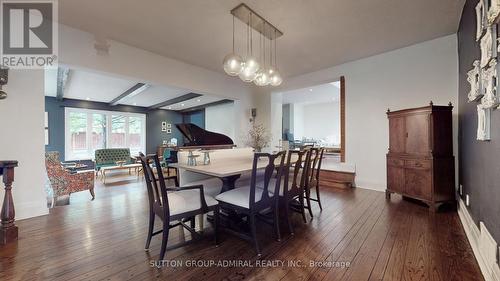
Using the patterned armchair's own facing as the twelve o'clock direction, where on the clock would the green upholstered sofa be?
The green upholstered sofa is roughly at 11 o'clock from the patterned armchair.

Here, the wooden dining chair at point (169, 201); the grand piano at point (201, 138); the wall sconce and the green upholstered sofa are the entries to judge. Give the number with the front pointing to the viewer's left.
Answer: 1

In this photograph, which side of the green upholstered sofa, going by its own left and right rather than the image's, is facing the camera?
front

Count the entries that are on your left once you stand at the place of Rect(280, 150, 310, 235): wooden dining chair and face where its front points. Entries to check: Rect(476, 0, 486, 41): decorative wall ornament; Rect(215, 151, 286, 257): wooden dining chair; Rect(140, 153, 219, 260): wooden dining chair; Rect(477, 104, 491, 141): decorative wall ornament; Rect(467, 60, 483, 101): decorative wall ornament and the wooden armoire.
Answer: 2

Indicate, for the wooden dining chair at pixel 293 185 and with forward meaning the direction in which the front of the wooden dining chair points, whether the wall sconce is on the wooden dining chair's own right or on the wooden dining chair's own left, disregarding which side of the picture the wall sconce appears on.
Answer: on the wooden dining chair's own left

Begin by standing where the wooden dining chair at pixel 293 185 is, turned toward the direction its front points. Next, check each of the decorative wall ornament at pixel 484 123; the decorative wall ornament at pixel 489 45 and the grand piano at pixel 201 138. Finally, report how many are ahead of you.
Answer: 1

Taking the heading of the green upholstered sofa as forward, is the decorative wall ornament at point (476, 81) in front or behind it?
in front

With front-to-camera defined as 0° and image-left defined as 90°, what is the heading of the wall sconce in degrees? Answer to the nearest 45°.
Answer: approximately 315°

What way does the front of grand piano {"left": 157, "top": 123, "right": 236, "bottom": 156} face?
to the viewer's left

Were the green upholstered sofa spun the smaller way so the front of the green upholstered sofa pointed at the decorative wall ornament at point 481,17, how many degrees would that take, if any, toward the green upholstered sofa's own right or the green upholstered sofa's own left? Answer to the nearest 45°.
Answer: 0° — it already faces it

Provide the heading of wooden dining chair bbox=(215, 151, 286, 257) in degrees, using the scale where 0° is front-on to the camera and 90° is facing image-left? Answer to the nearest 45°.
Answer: approximately 135°

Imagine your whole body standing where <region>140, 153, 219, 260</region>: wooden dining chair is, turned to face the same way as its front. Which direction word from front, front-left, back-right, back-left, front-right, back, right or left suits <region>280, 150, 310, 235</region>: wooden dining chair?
front-right
